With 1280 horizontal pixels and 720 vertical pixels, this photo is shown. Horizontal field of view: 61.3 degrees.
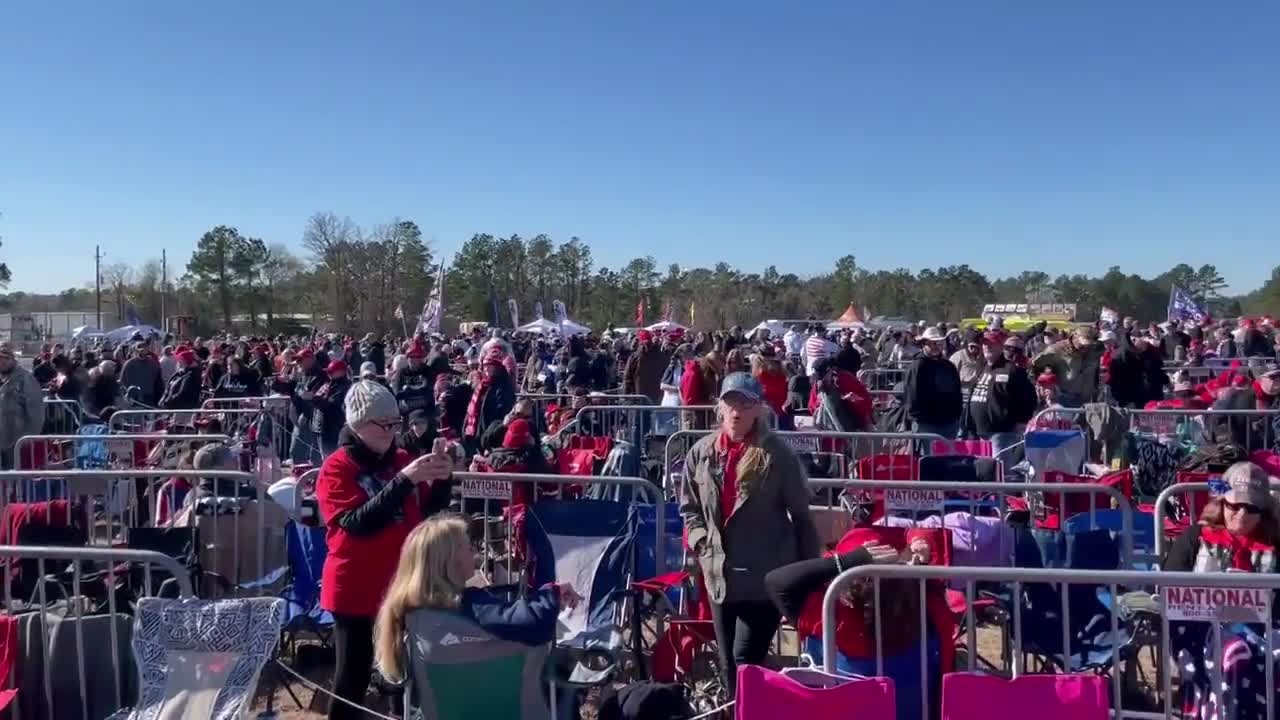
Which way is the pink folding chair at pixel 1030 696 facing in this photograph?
away from the camera

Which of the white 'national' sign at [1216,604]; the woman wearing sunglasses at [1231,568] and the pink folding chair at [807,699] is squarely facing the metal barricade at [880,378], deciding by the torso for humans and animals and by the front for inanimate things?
the pink folding chair

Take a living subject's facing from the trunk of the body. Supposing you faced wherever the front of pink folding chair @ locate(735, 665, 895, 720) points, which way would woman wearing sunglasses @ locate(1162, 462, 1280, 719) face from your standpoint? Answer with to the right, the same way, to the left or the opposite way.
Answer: the opposite way

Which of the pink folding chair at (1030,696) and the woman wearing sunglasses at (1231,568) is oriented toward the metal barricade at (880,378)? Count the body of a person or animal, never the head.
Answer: the pink folding chair

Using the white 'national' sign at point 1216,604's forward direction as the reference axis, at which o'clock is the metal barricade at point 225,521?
The metal barricade is roughly at 3 o'clock from the white 'national' sign.

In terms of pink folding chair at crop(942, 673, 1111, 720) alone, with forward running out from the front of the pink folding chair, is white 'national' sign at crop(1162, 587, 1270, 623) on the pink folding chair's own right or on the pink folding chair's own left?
on the pink folding chair's own right

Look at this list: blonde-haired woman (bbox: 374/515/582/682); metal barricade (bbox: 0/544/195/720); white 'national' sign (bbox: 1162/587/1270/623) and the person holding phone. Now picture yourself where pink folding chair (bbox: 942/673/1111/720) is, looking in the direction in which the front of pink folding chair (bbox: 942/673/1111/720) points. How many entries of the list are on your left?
3

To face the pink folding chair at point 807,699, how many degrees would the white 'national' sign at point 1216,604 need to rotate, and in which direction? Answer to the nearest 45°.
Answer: approximately 45° to its right

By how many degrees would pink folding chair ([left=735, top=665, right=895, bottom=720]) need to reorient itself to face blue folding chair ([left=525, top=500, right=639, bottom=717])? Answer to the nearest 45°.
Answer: approximately 45° to its left

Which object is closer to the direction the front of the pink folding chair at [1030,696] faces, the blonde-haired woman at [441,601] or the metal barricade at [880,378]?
the metal barricade

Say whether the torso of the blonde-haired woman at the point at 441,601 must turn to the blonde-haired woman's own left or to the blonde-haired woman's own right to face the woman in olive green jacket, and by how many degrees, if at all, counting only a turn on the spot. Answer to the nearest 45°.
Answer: approximately 45° to the blonde-haired woman's own right

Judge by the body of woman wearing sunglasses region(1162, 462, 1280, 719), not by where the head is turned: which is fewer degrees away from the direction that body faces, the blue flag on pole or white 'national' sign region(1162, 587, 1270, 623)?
the white 'national' sign
